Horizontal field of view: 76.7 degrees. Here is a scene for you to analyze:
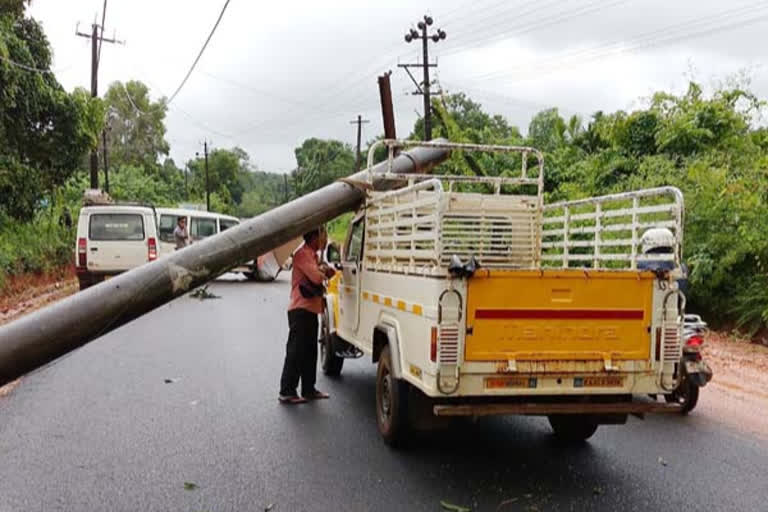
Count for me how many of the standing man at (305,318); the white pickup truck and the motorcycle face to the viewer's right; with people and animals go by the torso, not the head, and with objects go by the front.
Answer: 1

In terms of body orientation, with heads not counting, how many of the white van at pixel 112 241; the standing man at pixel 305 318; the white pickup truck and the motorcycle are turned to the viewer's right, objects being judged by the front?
1

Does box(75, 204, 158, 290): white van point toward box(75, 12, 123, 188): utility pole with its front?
yes

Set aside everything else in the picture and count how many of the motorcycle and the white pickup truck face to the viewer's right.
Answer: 0

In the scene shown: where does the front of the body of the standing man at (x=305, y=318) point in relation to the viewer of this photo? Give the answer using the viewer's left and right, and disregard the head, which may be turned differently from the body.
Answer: facing to the right of the viewer

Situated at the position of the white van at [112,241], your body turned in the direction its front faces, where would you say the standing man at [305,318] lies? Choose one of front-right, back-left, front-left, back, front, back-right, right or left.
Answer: back

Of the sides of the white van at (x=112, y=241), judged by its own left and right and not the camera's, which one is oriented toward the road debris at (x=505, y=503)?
back

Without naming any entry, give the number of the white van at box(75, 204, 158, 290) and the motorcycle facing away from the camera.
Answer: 2

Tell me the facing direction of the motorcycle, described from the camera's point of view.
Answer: facing away from the viewer

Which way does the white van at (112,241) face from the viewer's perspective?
away from the camera

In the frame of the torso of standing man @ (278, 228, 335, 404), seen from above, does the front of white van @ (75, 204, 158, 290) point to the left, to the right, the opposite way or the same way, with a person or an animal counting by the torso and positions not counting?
to the left

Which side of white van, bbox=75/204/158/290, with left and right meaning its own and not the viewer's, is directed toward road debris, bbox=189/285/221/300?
back

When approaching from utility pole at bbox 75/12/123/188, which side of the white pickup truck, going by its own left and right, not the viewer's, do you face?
front

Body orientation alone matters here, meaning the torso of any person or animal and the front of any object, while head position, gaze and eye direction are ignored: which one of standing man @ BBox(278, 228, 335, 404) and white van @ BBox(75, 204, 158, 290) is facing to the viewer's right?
the standing man

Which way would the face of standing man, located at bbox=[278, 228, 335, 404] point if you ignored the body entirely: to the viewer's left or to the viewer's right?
to the viewer's right
